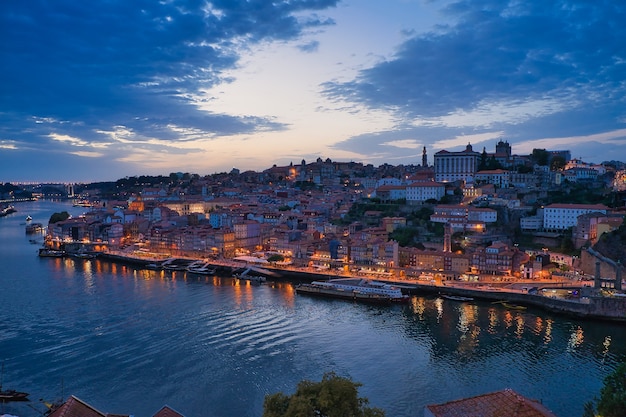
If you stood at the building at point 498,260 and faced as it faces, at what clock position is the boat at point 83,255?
The boat is roughly at 3 o'clock from the building.

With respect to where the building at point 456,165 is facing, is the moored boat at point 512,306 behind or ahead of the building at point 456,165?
ahead

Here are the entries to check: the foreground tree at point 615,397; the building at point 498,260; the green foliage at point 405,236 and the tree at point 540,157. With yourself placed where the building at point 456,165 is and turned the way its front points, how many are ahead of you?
3

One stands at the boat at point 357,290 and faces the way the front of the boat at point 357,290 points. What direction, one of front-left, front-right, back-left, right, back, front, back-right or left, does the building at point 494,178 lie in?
left

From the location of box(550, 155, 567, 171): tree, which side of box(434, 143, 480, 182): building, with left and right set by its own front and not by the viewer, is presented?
left

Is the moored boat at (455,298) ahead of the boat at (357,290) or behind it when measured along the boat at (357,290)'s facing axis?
ahead

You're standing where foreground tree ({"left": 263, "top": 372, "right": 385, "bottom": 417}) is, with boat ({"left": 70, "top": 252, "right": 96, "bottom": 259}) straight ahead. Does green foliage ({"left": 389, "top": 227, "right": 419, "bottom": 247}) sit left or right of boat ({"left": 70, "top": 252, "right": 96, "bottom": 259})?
right

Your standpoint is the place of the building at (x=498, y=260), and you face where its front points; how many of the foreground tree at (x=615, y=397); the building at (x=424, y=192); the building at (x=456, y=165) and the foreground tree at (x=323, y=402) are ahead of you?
2

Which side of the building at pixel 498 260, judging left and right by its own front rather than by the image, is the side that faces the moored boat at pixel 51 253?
right

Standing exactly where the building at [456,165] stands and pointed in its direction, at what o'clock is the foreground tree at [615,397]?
The foreground tree is roughly at 12 o'clock from the building.

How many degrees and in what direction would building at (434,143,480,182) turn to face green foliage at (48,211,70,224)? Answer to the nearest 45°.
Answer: approximately 90° to its right

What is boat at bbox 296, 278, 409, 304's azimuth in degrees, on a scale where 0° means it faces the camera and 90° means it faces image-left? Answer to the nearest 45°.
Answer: approximately 315°

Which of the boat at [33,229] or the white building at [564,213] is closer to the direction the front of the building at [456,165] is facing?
the white building

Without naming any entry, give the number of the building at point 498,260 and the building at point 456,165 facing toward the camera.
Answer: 2

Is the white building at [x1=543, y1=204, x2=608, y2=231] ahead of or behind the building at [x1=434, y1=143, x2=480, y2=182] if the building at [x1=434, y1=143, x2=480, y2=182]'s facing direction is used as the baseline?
ahead
